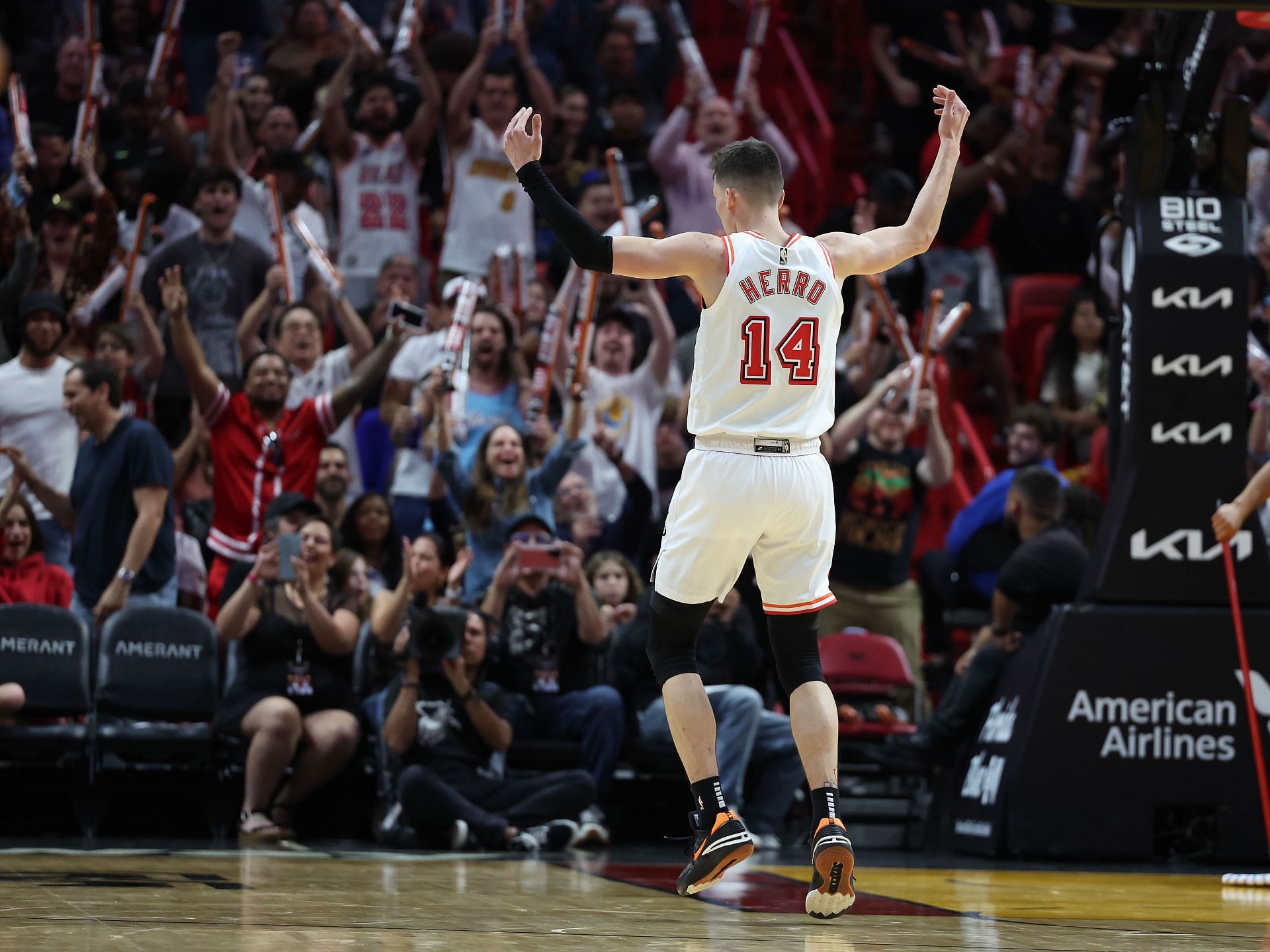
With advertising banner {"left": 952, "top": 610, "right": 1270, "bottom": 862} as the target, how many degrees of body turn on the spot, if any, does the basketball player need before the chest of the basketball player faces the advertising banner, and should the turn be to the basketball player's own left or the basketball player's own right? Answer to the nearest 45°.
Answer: approximately 45° to the basketball player's own right

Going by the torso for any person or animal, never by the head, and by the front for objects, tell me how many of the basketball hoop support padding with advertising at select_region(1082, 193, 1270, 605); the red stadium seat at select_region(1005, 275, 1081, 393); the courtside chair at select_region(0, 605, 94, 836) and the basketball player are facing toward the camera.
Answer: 3

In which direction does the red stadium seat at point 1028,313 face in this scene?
toward the camera

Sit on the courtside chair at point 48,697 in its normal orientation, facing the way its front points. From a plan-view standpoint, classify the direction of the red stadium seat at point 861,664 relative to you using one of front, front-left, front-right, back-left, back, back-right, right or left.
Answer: left

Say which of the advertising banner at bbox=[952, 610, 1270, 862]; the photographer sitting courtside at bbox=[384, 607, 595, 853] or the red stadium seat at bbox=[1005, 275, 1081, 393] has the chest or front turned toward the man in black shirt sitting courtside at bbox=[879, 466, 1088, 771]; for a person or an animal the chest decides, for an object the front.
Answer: the red stadium seat

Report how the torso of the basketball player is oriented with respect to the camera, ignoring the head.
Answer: away from the camera

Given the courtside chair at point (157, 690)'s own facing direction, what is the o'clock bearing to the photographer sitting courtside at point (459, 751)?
The photographer sitting courtside is roughly at 10 o'clock from the courtside chair.

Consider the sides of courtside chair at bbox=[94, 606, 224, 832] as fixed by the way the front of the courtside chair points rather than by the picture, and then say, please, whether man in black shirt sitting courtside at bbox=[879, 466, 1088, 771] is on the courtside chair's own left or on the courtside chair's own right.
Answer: on the courtside chair's own left

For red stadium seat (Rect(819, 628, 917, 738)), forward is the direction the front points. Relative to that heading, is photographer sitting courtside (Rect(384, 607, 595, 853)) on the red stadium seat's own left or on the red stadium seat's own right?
on the red stadium seat's own right

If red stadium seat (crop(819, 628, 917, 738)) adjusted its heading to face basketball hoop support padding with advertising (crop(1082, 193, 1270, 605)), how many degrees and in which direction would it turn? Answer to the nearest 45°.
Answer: approximately 45° to its left

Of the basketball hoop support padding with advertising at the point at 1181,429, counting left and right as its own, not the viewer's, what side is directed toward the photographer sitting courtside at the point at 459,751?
right

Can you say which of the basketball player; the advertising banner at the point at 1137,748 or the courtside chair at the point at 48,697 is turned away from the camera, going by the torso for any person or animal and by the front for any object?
the basketball player

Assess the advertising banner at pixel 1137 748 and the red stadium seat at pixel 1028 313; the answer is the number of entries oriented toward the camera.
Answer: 2
